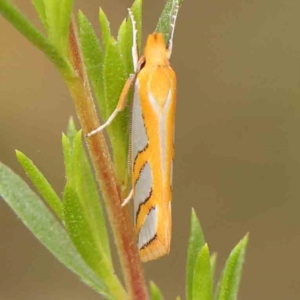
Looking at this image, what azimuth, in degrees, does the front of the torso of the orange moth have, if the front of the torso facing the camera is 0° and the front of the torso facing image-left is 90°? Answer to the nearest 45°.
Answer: approximately 180°
